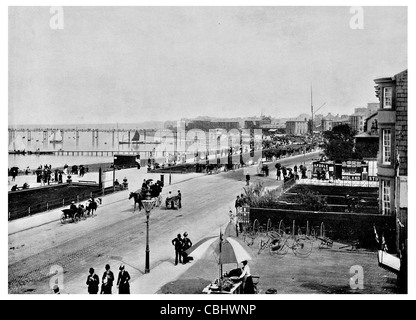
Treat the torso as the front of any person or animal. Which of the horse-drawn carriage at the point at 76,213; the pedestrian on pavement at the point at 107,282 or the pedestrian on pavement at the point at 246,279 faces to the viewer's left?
the pedestrian on pavement at the point at 246,279

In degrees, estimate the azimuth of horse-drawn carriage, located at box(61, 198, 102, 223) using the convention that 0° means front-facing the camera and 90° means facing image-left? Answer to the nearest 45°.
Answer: approximately 225°

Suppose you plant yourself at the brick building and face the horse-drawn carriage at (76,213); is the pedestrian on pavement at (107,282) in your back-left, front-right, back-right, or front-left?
front-left

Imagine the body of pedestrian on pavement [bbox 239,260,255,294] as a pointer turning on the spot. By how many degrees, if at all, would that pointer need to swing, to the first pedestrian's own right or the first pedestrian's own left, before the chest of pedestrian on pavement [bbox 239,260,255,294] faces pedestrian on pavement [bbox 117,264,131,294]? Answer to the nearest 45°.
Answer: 0° — they already face them

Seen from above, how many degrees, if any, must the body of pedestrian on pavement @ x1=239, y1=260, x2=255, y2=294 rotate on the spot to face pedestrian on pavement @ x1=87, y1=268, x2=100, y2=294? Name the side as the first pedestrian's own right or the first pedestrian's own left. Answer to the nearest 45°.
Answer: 0° — they already face them

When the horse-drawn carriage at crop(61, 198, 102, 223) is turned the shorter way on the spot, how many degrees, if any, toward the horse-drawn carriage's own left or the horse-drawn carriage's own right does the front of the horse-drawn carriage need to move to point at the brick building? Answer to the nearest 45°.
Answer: approximately 90° to the horse-drawn carriage's own right

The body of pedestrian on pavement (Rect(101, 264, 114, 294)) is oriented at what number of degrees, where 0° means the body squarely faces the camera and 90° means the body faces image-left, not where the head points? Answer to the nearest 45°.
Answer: approximately 0°

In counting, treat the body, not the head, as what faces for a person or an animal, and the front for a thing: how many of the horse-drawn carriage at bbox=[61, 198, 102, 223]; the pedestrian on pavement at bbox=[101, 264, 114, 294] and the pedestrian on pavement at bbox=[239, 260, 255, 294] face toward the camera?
1

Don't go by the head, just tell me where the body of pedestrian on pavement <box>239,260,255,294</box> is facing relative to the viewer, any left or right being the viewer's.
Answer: facing to the left of the viewer

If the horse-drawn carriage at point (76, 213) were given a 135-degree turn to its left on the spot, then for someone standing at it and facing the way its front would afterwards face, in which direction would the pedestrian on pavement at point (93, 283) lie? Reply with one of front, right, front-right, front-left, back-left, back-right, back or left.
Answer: left
